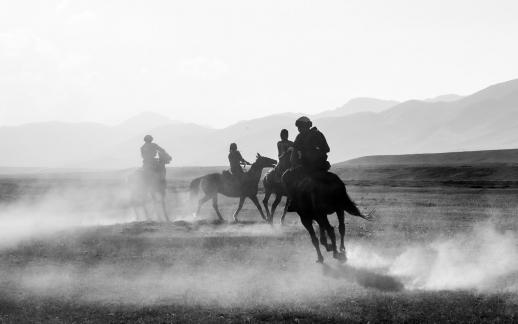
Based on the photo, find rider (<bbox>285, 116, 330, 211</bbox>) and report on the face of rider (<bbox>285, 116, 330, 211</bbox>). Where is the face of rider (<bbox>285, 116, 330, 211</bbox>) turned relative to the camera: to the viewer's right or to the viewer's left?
to the viewer's left

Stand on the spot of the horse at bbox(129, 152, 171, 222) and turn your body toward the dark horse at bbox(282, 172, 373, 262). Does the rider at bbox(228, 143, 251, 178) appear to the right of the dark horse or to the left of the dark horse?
left

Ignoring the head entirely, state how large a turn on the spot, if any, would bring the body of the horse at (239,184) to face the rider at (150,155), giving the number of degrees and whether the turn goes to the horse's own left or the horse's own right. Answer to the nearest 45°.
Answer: approximately 180°

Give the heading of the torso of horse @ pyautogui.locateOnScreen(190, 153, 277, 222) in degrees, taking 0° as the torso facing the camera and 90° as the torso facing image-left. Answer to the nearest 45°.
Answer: approximately 270°

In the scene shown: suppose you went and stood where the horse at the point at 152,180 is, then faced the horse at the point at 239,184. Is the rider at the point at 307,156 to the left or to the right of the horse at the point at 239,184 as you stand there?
right

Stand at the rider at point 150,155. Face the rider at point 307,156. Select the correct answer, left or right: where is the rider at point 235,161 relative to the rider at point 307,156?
left
